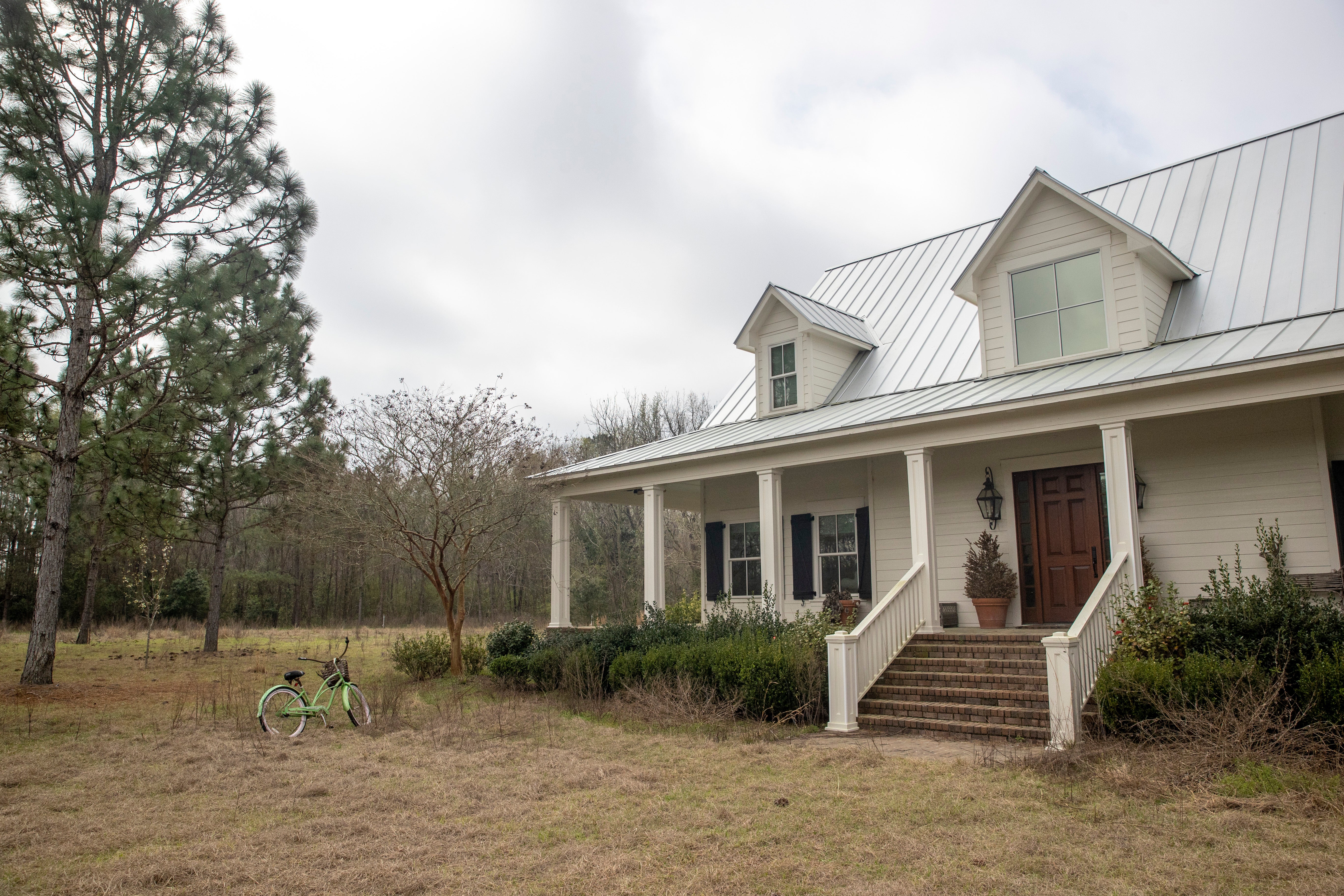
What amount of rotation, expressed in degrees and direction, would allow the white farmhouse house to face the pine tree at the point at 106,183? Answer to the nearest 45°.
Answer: approximately 45° to its right

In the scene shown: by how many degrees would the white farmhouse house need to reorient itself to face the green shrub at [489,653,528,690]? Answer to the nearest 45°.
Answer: approximately 45° to its right

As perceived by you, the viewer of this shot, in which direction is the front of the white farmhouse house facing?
facing the viewer and to the left of the viewer

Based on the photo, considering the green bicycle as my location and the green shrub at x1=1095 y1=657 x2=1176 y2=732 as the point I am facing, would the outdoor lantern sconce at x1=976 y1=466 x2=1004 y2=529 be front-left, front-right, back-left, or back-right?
front-left

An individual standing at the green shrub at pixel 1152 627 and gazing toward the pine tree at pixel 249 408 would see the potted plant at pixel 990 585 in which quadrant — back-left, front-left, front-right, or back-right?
front-right

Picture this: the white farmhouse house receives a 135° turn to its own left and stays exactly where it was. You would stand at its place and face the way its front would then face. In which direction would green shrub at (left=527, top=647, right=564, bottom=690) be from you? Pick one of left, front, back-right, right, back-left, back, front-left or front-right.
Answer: back

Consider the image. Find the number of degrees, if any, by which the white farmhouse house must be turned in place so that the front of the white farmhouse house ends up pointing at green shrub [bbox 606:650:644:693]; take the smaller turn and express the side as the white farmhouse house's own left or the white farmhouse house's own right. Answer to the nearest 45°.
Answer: approximately 45° to the white farmhouse house's own right

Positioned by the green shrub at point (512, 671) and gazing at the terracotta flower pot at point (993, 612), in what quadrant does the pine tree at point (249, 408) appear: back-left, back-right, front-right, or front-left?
back-left

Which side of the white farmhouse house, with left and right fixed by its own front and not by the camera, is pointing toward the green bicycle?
front

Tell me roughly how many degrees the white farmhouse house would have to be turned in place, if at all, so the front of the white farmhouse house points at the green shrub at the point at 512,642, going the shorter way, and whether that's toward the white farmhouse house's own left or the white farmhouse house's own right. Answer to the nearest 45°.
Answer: approximately 45° to the white farmhouse house's own right

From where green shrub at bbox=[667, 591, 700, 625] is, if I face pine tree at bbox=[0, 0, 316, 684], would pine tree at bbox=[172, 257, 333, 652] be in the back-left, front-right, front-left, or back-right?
front-right

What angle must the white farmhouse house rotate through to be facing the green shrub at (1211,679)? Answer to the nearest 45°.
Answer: approximately 45° to its left

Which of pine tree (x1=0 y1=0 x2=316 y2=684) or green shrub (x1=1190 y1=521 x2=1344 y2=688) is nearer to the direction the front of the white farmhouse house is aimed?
the pine tree

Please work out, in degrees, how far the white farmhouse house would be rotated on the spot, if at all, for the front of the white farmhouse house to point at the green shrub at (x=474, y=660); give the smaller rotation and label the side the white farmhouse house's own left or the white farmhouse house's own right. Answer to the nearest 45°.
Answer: approximately 45° to the white farmhouse house's own right
